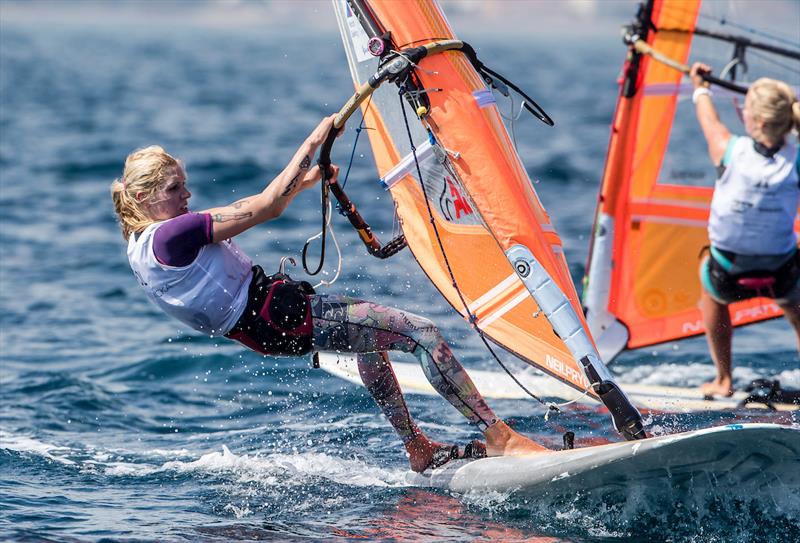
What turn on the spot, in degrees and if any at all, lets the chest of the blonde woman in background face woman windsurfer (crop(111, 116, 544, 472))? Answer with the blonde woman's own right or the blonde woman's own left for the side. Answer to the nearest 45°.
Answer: approximately 135° to the blonde woman's own left

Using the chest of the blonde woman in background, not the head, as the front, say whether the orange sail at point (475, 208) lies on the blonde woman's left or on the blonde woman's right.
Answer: on the blonde woman's left

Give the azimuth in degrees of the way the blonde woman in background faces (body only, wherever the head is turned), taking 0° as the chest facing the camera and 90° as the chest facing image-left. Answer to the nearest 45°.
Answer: approximately 180°
